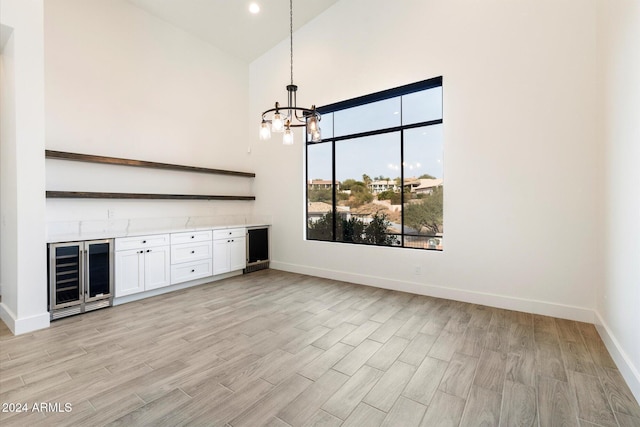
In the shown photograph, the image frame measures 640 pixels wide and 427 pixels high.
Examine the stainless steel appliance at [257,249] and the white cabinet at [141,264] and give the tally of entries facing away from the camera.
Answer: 0

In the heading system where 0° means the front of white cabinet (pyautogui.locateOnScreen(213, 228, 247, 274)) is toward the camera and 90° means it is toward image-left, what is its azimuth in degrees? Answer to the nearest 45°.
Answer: approximately 315°

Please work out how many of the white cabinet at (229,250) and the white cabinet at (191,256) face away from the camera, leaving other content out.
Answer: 0

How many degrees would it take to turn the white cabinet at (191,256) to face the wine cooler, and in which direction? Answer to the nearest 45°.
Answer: approximately 90° to its right

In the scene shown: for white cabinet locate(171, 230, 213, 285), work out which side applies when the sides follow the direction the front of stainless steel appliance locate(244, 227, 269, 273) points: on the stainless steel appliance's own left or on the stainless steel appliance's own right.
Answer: on the stainless steel appliance's own right

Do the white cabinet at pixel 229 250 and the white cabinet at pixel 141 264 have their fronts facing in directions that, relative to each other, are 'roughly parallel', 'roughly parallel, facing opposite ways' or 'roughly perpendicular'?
roughly parallel

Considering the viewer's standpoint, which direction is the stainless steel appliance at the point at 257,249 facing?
facing the viewer and to the right of the viewer

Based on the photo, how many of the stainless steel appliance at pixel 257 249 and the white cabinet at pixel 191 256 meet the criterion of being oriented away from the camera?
0

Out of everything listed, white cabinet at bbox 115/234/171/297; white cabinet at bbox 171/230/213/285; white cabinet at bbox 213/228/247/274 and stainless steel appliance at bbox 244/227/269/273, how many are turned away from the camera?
0

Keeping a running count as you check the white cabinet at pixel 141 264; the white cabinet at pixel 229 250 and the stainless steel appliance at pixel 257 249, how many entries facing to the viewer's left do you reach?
0

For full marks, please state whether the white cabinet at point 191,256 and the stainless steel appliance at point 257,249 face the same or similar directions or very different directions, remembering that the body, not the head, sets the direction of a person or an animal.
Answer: same or similar directions

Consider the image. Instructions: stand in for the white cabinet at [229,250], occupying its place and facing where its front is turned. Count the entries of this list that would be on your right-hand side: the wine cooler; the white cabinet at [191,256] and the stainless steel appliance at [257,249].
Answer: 2

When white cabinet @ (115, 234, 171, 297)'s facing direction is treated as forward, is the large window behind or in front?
in front

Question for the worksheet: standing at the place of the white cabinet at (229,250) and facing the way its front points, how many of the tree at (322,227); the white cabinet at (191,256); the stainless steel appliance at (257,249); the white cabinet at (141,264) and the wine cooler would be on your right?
3
